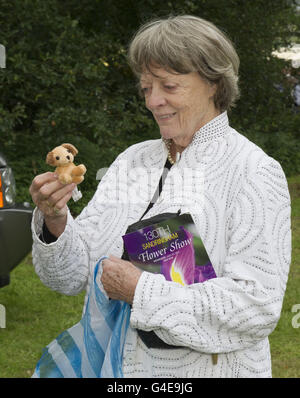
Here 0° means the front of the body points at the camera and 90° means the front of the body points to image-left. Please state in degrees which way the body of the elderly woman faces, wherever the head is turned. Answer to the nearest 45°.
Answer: approximately 45°

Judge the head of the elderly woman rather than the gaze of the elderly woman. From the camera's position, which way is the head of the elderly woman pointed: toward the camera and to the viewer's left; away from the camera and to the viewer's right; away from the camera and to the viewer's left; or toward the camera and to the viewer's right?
toward the camera and to the viewer's left
